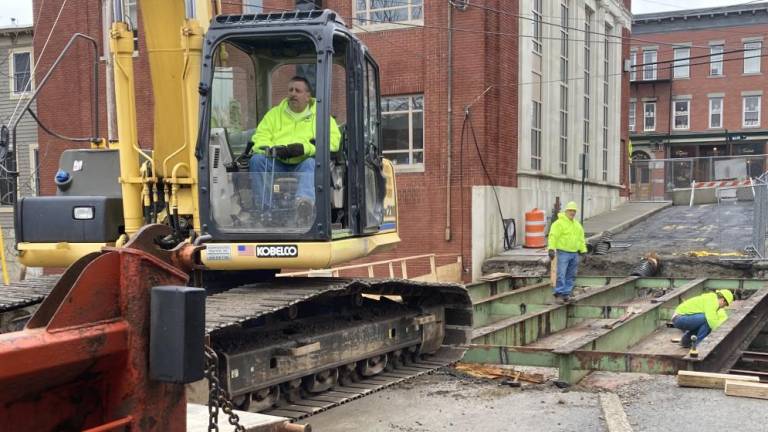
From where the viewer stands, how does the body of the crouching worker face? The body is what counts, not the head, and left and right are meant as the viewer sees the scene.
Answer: facing to the right of the viewer

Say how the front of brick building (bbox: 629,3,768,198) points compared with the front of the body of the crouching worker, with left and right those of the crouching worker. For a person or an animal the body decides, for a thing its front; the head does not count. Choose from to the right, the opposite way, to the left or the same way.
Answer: to the right

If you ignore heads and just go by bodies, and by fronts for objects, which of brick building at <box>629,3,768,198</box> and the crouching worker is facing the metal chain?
the brick building

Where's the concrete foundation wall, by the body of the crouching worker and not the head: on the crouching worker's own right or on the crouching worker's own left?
on the crouching worker's own left

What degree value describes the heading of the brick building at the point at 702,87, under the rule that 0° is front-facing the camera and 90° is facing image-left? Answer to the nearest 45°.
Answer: approximately 0°

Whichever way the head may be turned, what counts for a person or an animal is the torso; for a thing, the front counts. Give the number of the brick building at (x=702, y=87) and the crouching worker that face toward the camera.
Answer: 1

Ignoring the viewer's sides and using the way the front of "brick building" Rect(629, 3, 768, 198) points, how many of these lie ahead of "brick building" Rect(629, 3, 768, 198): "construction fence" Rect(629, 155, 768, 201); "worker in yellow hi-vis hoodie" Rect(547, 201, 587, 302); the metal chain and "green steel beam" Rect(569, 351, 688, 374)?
4

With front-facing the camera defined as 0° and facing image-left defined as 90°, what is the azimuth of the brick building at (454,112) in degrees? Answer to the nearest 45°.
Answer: approximately 315°

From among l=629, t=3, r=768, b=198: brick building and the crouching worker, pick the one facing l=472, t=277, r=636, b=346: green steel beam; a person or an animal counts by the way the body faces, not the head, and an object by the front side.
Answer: the brick building
